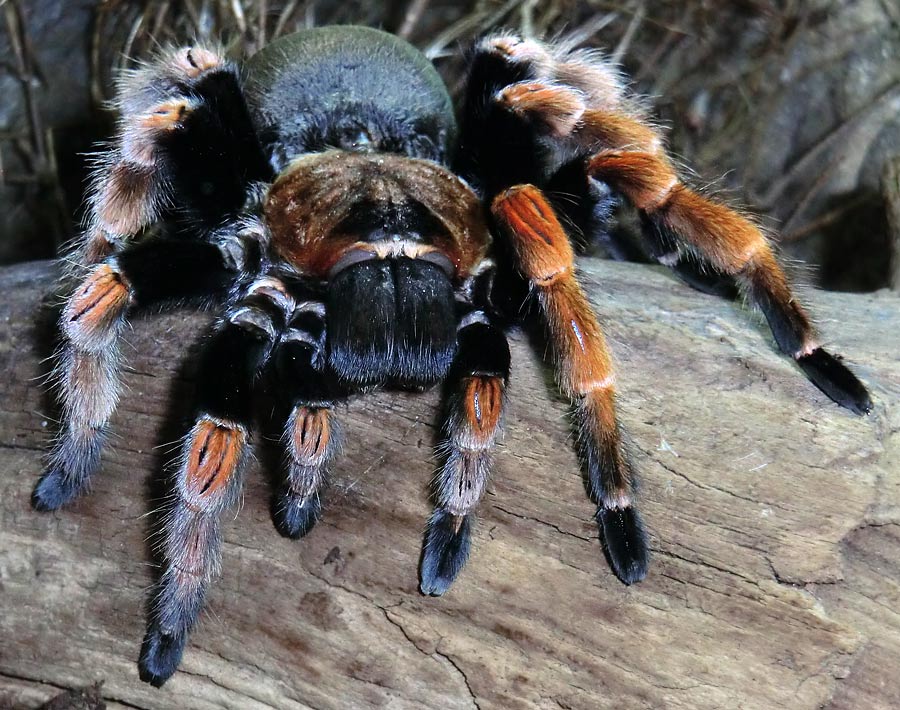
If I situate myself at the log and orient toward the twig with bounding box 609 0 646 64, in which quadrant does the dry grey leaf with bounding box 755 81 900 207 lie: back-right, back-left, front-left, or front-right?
front-right

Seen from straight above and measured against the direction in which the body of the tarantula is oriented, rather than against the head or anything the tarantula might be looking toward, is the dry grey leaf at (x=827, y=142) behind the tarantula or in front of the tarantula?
behind

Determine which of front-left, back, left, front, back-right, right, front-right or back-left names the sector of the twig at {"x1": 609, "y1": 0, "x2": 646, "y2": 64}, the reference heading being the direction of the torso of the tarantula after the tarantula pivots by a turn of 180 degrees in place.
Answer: front

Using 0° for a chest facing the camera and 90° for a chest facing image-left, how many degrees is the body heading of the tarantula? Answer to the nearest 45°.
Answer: approximately 0°
